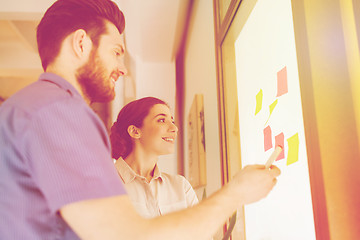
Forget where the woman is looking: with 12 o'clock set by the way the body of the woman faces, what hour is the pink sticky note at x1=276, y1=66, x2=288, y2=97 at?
The pink sticky note is roughly at 1 o'clock from the woman.

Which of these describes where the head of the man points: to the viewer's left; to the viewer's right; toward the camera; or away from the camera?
to the viewer's right

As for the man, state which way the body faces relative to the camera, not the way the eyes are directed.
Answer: to the viewer's right

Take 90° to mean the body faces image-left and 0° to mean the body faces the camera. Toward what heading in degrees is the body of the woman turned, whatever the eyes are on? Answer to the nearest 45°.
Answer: approximately 315°
